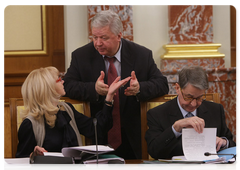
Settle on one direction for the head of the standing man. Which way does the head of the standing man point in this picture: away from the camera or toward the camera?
toward the camera

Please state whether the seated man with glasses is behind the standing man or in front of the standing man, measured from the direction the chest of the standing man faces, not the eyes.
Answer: in front

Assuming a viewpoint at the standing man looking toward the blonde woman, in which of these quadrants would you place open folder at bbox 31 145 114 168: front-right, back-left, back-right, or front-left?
front-left

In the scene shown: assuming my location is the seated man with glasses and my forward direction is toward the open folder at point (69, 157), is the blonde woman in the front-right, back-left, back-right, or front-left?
front-right

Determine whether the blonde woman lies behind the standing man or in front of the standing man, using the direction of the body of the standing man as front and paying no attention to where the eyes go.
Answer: in front

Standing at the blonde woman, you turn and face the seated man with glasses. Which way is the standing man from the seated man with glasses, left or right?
left

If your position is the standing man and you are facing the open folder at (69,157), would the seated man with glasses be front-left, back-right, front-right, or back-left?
front-left

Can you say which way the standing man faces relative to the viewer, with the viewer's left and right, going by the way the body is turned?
facing the viewer

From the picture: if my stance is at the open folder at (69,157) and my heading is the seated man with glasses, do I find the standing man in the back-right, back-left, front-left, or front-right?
front-left

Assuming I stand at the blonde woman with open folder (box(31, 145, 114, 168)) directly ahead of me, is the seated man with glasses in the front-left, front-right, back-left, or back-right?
front-left

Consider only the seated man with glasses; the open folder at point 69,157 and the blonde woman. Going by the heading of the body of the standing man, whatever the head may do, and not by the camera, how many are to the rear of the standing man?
0

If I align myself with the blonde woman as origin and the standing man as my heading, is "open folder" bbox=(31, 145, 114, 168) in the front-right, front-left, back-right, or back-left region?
back-right
